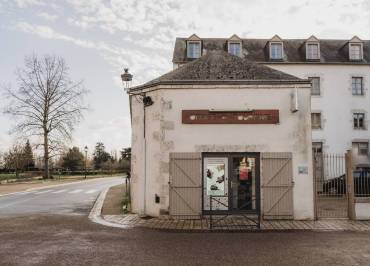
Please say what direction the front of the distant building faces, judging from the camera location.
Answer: facing the viewer

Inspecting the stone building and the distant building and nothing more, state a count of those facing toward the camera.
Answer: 2

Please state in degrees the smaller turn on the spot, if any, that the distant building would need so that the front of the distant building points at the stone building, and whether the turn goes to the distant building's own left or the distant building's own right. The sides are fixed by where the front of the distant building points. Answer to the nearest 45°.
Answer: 0° — it already faces it

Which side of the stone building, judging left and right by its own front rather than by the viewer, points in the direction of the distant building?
back

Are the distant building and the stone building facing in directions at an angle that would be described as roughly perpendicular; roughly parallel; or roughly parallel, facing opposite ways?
roughly parallel

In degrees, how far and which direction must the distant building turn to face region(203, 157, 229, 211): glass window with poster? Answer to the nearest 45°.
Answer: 0° — it already faces it
